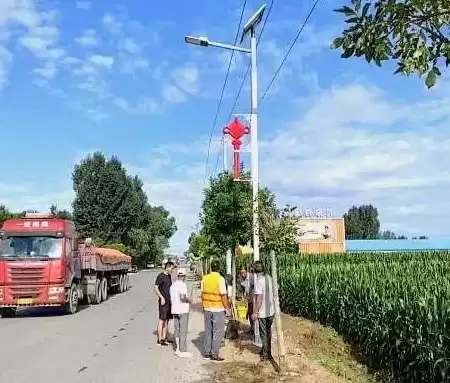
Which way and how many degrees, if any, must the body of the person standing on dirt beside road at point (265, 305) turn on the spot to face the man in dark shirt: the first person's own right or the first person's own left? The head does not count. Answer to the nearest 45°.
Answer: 0° — they already face them

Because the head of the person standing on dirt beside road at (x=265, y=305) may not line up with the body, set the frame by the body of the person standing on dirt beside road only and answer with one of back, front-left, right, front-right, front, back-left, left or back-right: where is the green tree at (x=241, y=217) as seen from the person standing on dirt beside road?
front-right

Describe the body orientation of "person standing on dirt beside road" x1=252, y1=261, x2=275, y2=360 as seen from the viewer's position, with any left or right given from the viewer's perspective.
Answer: facing away from the viewer and to the left of the viewer

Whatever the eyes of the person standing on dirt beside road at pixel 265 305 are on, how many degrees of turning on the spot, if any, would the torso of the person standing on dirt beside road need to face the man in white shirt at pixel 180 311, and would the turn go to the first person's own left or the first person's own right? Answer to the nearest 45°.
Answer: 0° — they already face them
